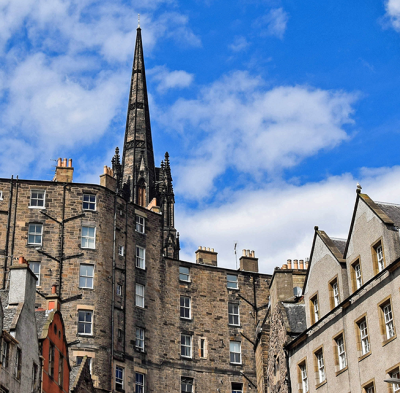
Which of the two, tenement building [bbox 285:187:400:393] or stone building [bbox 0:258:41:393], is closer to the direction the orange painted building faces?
the tenement building

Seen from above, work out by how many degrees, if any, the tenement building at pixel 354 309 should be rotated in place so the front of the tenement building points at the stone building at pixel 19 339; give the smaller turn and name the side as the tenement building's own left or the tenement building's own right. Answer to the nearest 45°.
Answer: approximately 45° to the tenement building's own right

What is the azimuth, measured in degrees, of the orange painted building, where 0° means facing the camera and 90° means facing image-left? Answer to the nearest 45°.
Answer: approximately 315°

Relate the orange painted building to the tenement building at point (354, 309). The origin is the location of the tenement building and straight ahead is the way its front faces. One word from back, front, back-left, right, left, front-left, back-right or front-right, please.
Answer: front-right

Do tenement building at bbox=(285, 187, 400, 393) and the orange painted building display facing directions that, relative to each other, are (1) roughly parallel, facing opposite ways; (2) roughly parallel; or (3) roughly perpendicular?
roughly perpendicular

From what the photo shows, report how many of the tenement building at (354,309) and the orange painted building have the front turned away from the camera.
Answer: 0
